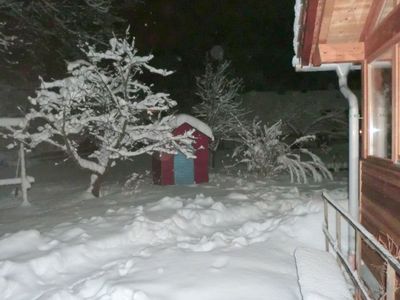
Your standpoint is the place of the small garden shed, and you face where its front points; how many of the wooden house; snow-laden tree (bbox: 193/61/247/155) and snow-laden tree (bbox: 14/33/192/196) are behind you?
1

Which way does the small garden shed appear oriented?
toward the camera

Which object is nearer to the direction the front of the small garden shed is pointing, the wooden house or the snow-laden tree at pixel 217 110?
the wooden house

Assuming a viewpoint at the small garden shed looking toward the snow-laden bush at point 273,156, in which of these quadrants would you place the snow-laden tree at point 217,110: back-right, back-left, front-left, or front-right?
front-left

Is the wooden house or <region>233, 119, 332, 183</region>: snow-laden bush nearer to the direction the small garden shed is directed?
the wooden house

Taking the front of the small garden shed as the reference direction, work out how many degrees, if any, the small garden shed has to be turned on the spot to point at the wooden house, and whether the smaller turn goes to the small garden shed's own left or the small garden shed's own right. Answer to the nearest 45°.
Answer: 0° — it already faces it

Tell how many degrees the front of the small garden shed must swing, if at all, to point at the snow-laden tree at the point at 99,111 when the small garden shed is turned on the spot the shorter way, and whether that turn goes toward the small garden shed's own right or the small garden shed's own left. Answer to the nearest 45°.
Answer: approximately 45° to the small garden shed's own right

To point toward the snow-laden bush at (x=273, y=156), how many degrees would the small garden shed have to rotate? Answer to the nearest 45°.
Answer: approximately 135° to its left

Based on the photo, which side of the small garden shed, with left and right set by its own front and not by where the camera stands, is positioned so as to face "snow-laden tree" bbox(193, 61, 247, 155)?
back
